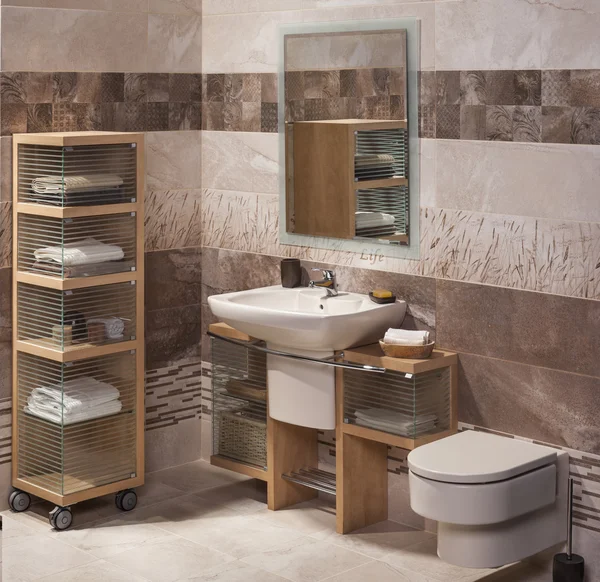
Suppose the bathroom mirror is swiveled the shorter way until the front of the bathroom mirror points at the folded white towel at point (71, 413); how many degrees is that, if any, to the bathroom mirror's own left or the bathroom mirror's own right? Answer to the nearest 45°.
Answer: approximately 45° to the bathroom mirror's own right

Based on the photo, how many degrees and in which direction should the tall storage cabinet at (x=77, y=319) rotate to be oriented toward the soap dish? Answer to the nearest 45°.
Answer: approximately 45° to its left

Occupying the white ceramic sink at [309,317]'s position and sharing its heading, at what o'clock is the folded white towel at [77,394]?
The folded white towel is roughly at 2 o'clock from the white ceramic sink.

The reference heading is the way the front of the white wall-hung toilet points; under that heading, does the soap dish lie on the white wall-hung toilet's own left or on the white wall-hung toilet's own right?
on the white wall-hung toilet's own right

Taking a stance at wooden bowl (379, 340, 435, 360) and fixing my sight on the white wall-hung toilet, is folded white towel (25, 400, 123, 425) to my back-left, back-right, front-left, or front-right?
back-right
